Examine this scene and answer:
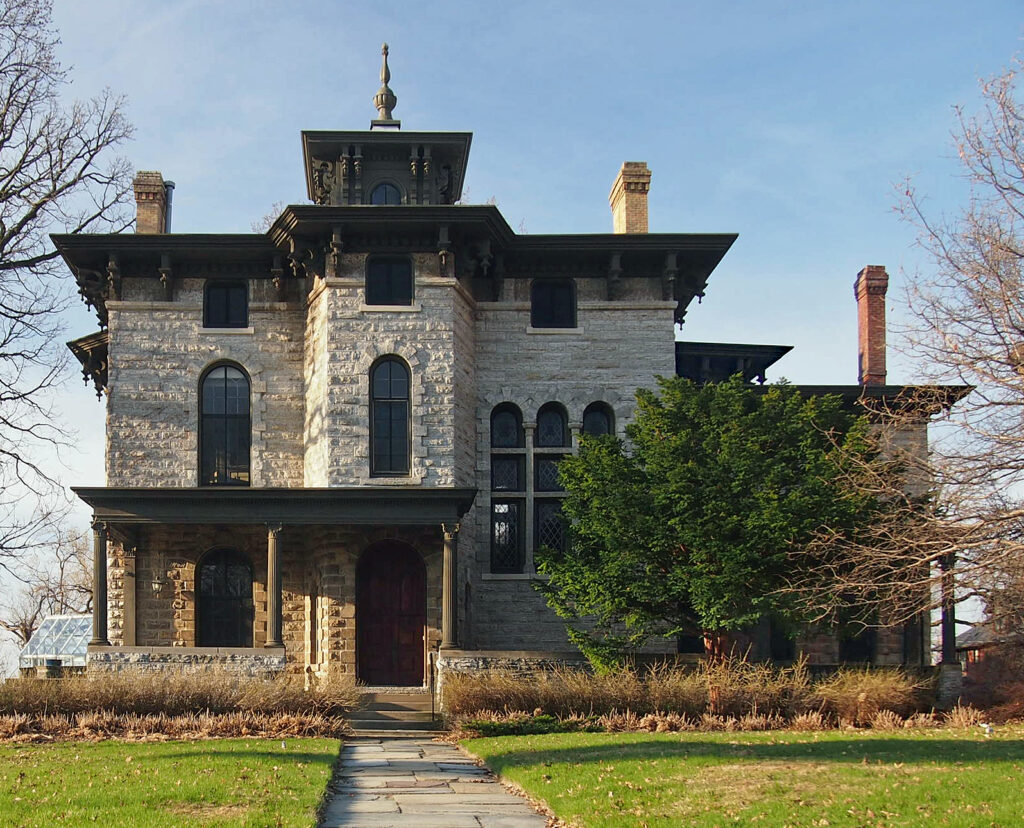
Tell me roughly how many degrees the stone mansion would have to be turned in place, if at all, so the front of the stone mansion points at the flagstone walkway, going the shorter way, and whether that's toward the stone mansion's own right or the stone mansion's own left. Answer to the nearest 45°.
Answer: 0° — it already faces it

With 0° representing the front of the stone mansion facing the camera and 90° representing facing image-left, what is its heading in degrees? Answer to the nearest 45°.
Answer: approximately 0°

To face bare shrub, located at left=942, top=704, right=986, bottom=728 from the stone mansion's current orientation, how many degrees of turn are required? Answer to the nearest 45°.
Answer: approximately 45° to its left

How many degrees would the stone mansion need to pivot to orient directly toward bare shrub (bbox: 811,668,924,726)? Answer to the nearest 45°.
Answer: approximately 45° to its left
